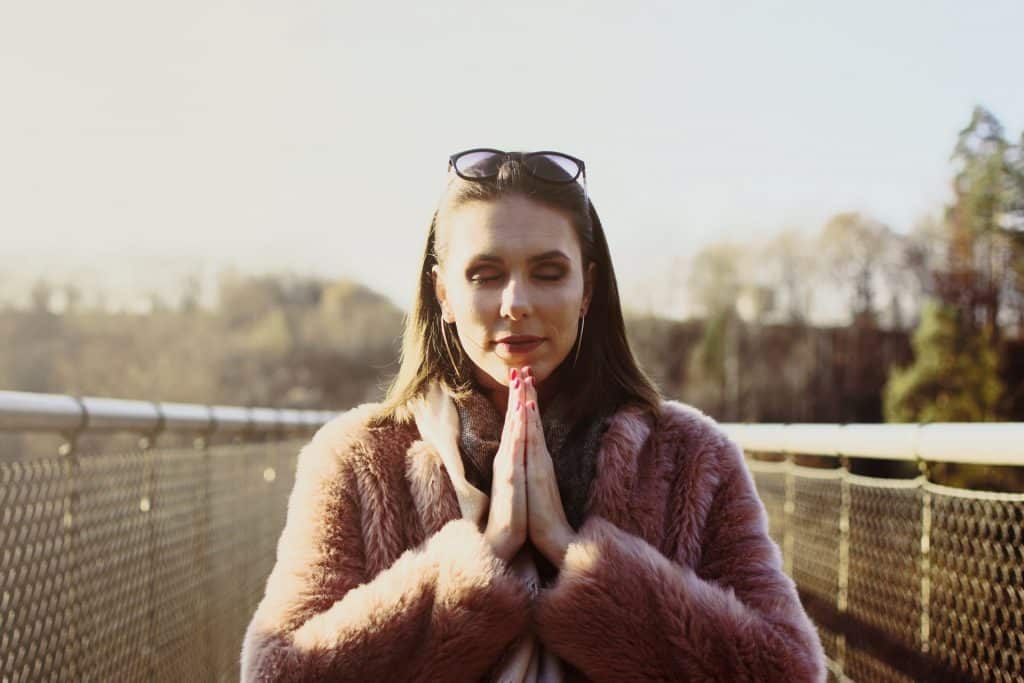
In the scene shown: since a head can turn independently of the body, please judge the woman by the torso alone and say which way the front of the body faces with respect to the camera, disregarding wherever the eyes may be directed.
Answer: toward the camera

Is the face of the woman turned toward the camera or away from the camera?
toward the camera

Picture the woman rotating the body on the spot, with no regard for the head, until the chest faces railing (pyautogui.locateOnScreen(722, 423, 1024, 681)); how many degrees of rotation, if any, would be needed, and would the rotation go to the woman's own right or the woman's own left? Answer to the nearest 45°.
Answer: approximately 135° to the woman's own left

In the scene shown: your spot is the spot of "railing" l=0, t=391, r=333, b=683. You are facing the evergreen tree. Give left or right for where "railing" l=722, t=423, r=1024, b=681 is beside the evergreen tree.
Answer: right

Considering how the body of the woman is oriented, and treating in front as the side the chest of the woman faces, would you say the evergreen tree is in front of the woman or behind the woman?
behind
